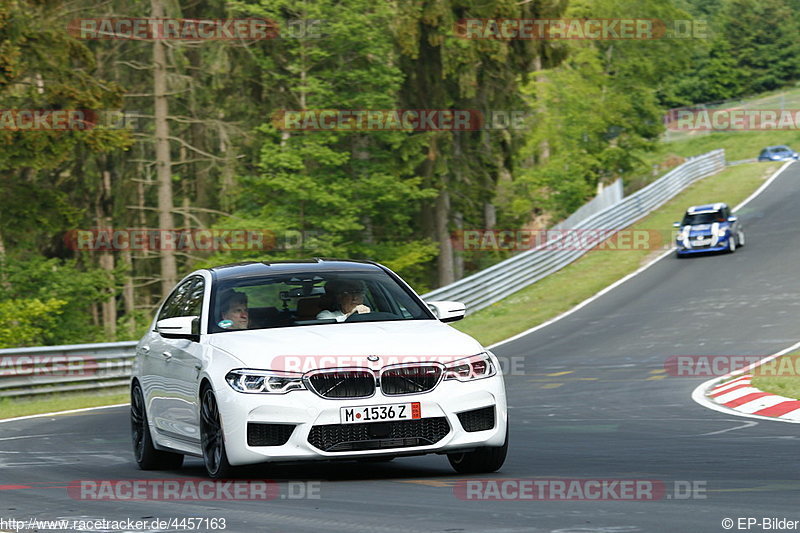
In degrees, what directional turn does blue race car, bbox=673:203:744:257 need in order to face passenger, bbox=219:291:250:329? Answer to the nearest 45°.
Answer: approximately 45° to its left

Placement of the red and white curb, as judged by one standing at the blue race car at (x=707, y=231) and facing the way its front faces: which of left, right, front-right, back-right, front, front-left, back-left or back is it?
front-left

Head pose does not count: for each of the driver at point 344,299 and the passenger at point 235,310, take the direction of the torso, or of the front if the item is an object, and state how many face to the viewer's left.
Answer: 0

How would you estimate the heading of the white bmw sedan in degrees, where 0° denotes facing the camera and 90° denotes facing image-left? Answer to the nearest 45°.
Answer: approximately 315°

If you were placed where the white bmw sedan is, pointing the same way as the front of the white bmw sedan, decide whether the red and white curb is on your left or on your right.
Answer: on your left

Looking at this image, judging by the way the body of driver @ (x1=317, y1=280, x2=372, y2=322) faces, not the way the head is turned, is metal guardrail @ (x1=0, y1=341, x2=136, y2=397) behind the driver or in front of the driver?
behind

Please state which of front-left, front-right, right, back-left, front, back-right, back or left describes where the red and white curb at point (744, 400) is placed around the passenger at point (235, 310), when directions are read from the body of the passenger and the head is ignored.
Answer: left

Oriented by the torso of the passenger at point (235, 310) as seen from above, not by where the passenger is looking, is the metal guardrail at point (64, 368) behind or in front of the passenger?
behind

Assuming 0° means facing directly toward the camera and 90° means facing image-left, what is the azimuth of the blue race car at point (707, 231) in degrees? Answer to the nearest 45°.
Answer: approximately 45°

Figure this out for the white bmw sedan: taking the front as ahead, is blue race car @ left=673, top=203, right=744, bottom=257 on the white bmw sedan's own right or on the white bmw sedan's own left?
on the white bmw sedan's own left

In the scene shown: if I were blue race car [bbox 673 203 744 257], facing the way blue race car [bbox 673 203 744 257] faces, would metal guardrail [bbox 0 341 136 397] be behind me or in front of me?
in front

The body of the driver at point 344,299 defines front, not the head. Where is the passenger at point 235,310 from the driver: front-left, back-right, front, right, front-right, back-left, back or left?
back-right
